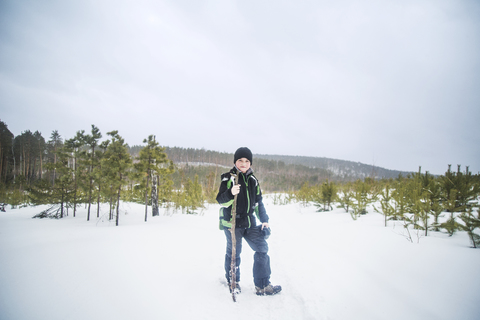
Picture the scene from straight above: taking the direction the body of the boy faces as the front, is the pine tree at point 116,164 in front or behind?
behind

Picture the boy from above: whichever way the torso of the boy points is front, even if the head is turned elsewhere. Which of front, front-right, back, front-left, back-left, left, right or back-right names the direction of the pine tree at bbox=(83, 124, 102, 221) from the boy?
back

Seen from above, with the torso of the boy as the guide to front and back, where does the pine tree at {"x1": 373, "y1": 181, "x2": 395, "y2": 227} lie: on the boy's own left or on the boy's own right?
on the boy's own left

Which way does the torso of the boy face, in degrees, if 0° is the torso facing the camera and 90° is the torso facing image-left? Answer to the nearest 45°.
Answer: approximately 315°
